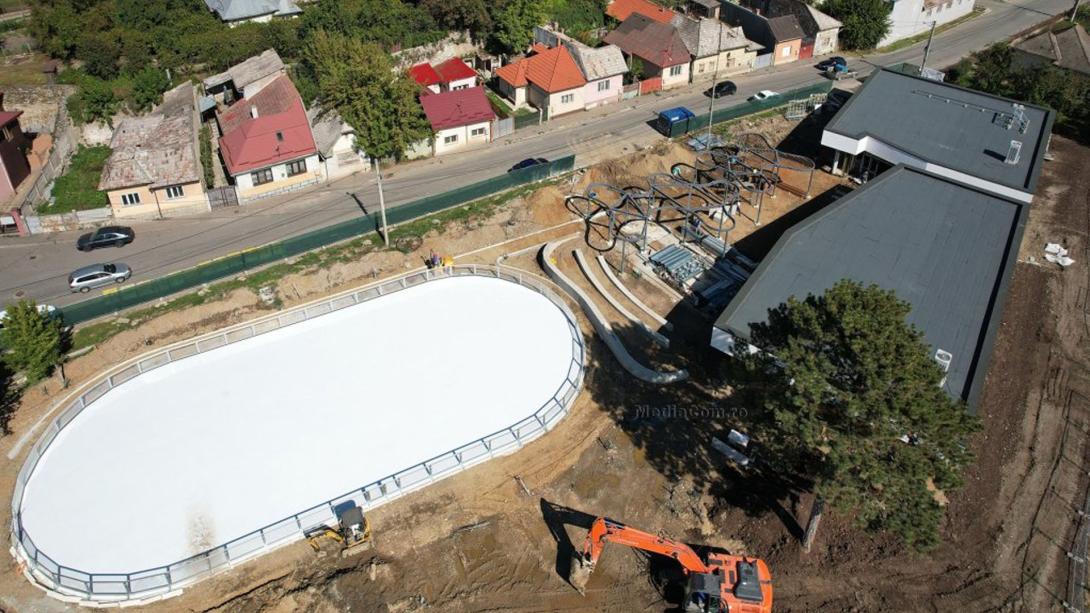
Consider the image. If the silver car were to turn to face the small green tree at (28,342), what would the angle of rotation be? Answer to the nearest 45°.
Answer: approximately 180°

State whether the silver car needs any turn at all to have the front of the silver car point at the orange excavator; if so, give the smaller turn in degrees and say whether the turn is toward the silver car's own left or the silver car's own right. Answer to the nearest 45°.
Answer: approximately 90° to the silver car's own right

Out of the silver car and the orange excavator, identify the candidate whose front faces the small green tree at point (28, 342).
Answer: the orange excavator

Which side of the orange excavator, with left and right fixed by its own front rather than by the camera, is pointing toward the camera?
left

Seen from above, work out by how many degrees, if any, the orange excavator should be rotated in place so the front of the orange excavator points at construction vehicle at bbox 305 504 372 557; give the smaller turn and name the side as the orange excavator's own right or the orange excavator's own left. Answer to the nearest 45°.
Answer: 0° — it already faces it

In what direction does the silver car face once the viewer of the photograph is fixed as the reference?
facing away from the viewer and to the right of the viewer

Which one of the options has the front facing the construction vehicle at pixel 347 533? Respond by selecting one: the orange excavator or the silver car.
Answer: the orange excavator
